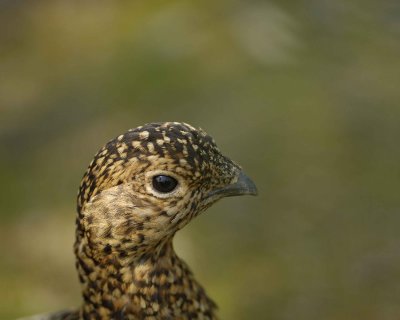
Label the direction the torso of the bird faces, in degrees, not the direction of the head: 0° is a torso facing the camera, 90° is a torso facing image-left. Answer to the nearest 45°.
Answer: approximately 270°
